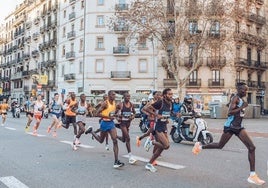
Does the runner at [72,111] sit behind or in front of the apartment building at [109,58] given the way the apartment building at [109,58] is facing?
in front

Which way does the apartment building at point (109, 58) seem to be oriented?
toward the camera

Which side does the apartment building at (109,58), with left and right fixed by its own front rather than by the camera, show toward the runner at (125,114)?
front

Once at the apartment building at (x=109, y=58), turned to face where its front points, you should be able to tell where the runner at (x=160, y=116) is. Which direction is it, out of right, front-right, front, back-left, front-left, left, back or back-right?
front

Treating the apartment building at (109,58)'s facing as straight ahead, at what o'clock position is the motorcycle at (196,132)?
The motorcycle is roughly at 12 o'clock from the apartment building.

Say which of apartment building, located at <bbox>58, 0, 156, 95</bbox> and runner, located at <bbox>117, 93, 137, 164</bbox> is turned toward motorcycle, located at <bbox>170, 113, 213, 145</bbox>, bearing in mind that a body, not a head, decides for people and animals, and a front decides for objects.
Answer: the apartment building

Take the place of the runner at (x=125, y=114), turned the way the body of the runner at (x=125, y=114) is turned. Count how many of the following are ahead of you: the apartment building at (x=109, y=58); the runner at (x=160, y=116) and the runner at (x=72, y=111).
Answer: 1

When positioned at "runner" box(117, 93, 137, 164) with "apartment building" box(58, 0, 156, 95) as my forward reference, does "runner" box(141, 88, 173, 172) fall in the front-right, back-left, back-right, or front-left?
back-right
